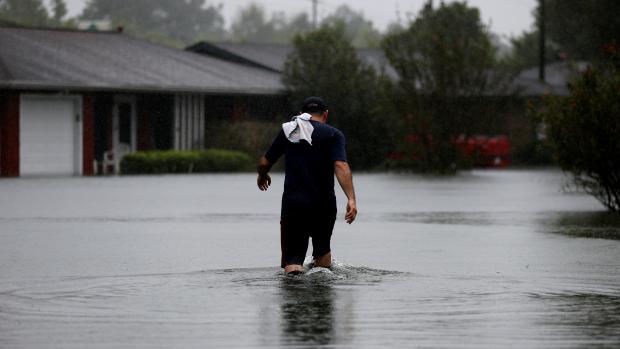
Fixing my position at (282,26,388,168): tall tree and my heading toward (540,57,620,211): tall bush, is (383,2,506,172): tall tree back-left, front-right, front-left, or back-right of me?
front-left

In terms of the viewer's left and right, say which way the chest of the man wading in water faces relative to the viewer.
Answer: facing away from the viewer

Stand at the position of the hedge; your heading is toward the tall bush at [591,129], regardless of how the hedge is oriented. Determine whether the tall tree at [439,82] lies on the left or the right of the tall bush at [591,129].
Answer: left

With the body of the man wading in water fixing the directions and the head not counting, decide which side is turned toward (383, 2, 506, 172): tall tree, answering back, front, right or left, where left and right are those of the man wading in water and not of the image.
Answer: front

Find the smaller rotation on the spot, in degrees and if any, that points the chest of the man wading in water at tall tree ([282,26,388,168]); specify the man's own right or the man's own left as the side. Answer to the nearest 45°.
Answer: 0° — they already face it

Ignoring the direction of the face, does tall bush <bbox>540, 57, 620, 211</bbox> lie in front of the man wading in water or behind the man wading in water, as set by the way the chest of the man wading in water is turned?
in front

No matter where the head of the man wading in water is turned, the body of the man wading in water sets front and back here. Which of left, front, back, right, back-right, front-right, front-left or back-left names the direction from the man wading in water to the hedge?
front
